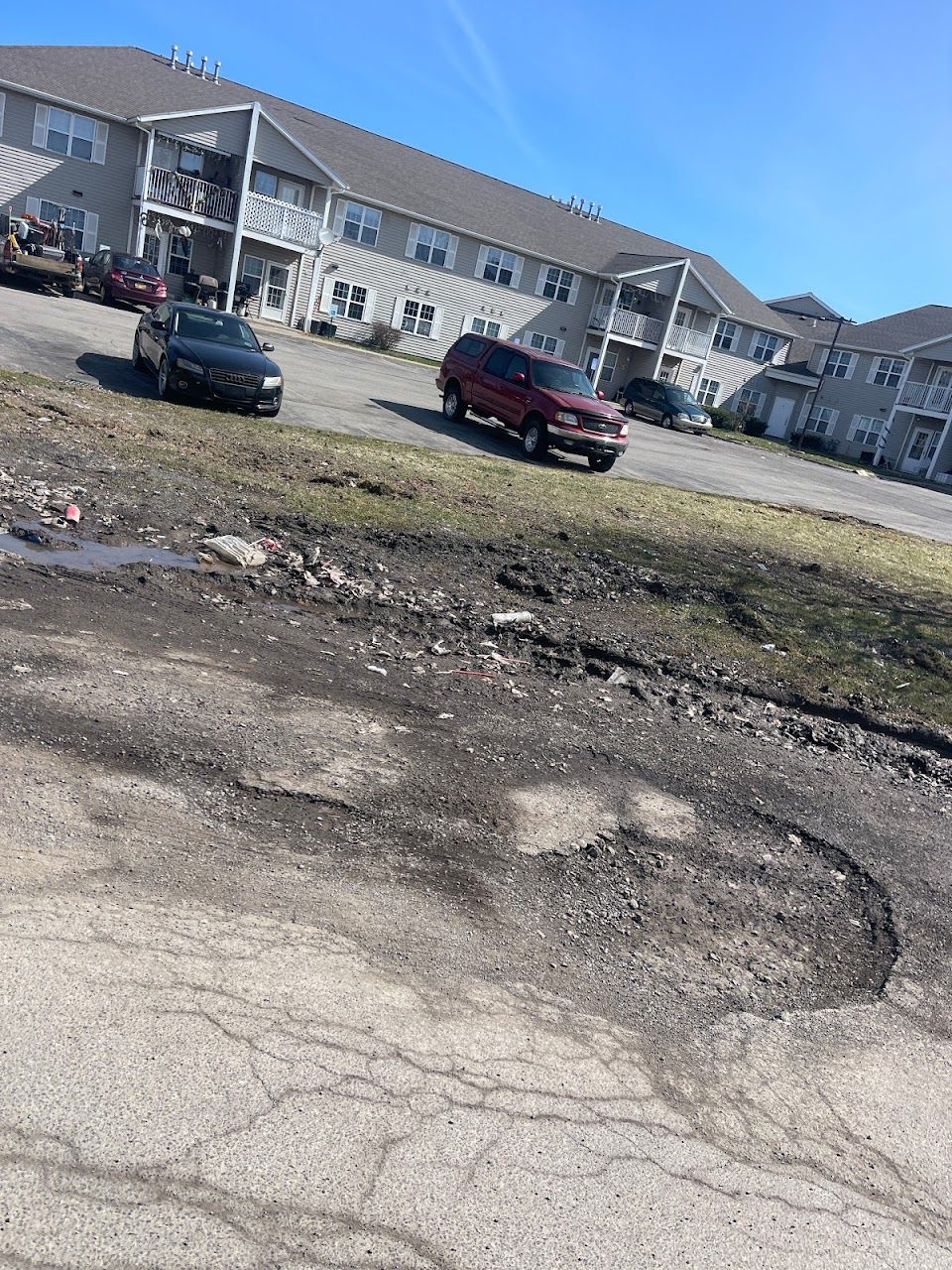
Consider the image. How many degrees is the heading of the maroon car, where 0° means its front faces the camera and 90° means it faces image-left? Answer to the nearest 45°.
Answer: approximately 135°

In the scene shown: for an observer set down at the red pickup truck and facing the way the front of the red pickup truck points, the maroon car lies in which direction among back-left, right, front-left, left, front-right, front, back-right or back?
back

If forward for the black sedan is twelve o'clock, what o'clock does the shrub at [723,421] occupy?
The shrub is roughly at 9 o'clock from the black sedan.

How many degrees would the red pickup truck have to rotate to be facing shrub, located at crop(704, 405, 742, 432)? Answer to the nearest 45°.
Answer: approximately 135° to its left

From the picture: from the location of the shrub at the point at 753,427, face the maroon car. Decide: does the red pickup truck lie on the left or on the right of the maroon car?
left

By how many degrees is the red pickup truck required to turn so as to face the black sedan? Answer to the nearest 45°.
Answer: approximately 90° to its right

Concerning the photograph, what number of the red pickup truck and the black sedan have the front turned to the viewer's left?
0

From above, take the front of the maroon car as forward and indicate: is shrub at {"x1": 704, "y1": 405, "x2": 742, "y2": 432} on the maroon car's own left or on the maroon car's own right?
on the maroon car's own right

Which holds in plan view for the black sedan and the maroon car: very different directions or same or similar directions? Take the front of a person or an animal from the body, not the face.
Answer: very different directions

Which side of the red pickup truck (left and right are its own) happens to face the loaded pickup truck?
back

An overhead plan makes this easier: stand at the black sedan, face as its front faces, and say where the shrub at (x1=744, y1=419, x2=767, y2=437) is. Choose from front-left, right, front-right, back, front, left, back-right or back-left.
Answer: left

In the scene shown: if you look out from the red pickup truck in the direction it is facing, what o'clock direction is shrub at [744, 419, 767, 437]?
The shrub is roughly at 8 o'clock from the red pickup truck.

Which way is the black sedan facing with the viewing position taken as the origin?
facing the viewer and to the right of the viewer

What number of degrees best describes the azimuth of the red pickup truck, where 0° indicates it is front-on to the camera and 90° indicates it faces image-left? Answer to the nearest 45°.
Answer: approximately 315°
